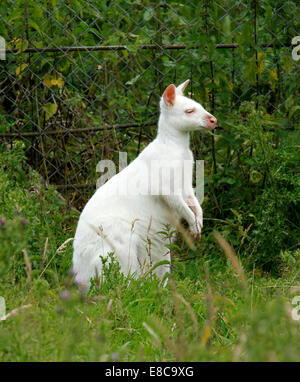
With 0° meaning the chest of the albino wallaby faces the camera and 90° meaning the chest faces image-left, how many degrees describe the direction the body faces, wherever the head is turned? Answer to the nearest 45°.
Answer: approximately 270°
